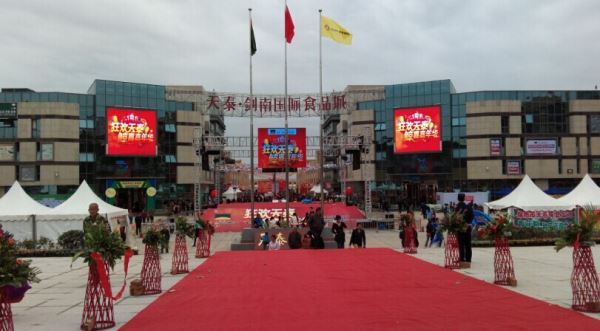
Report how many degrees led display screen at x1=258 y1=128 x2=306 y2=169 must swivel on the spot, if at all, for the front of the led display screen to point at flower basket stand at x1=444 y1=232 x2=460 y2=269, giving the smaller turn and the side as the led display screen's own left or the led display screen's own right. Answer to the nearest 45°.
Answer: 0° — it already faces it

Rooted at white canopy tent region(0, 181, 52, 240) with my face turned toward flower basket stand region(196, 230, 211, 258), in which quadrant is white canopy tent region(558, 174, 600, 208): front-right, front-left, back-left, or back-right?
front-left

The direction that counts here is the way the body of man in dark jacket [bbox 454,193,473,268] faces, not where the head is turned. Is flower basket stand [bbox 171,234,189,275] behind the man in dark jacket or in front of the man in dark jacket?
in front

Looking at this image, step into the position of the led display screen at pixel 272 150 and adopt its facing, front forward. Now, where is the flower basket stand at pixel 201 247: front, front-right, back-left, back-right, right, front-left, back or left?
front

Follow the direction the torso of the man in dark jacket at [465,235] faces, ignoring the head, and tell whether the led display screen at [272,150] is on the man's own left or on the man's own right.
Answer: on the man's own right

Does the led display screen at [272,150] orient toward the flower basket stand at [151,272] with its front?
yes

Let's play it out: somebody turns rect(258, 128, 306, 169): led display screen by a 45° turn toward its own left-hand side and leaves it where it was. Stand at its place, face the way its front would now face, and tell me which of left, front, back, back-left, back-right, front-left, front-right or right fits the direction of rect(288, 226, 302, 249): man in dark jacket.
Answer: front-right

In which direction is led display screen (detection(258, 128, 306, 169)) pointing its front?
toward the camera

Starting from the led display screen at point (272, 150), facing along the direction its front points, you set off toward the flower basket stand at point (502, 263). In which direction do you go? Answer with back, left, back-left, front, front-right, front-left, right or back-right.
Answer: front

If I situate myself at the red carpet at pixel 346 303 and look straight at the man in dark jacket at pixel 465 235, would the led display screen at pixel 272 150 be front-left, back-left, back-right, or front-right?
front-left
